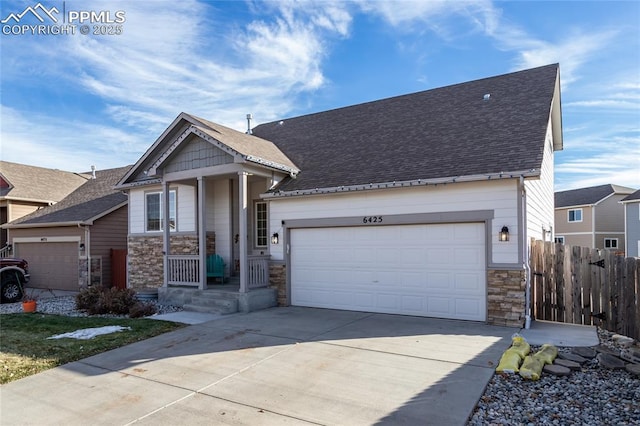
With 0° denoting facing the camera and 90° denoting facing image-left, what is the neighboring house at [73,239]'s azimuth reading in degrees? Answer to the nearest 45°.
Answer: approximately 45°

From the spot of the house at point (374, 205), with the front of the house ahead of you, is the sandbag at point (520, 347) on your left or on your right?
on your left

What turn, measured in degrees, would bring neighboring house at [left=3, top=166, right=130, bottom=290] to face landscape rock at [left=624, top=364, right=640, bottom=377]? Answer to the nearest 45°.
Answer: approximately 45° to its left

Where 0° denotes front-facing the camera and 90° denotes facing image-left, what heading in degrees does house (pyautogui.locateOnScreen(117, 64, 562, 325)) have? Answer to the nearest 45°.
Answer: approximately 45°

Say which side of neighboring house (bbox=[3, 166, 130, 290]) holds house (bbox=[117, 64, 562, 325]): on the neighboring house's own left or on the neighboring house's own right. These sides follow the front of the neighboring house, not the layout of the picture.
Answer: on the neighboring house's own left

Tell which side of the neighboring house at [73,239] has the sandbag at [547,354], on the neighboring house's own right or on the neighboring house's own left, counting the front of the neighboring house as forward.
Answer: on the neighboring house's own left

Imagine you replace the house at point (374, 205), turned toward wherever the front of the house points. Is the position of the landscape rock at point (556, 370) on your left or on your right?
on your left

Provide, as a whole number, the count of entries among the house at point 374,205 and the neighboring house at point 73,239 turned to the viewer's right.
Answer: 0

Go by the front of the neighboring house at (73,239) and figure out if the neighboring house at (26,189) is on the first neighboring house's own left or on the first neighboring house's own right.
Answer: on the first neighboring house's own right

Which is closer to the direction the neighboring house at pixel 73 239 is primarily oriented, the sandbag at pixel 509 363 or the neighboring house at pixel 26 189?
the sandbag

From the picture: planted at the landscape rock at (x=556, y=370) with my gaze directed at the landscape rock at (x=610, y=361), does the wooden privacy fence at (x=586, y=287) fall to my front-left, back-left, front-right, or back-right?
front-left
